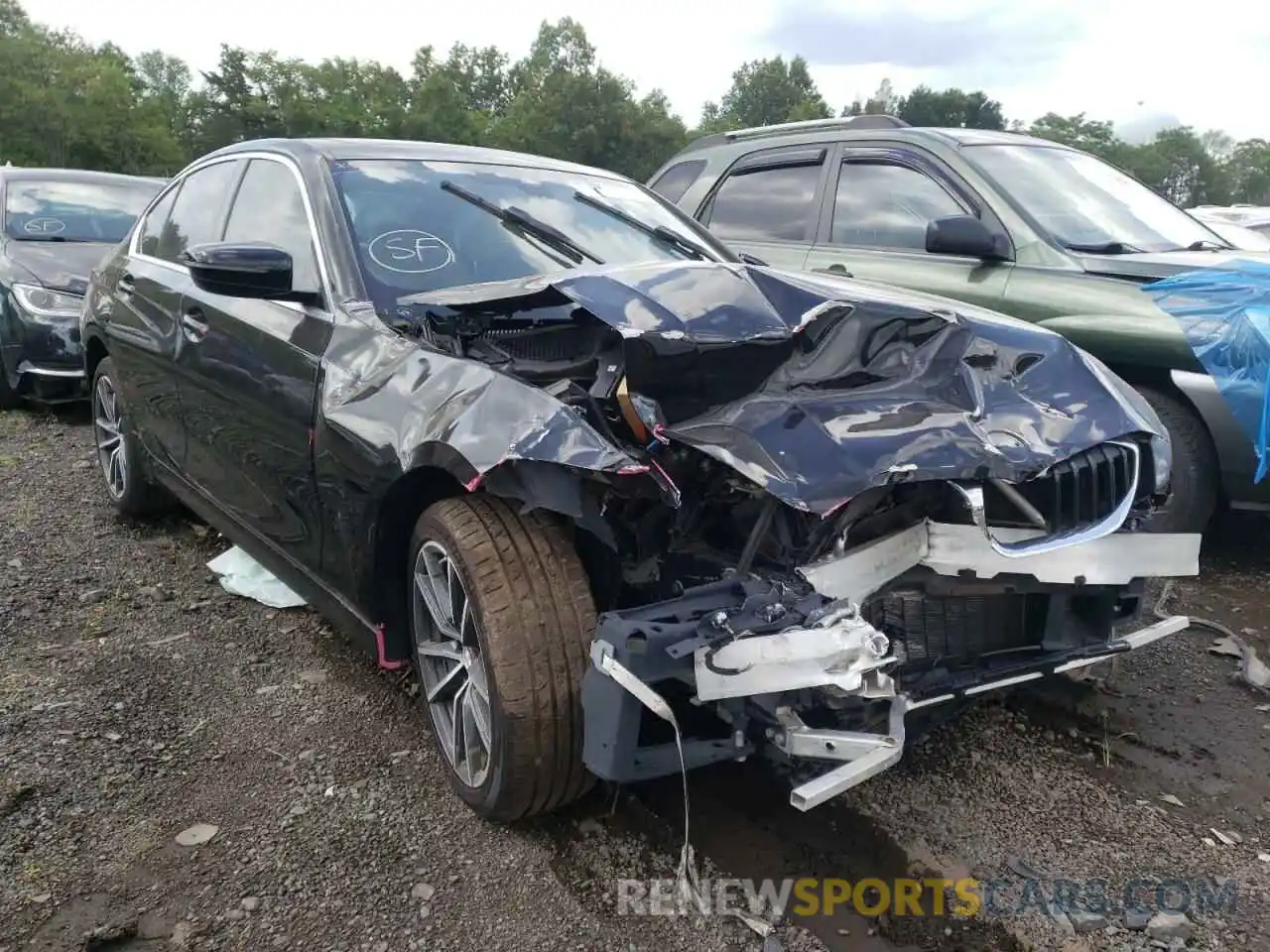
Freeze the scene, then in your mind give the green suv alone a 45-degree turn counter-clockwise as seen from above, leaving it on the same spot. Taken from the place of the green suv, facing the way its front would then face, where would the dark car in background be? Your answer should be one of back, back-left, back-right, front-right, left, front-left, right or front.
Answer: back

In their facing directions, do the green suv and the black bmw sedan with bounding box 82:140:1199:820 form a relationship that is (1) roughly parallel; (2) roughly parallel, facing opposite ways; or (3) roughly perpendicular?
roughly parallel

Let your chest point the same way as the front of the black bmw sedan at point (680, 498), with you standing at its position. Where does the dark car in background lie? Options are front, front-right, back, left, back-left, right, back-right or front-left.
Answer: back

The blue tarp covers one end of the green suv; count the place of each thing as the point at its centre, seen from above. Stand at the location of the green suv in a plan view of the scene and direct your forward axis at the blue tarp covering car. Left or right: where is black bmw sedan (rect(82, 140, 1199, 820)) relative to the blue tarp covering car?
right

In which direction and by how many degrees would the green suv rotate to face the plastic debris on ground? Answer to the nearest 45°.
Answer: approximately 90° to its right

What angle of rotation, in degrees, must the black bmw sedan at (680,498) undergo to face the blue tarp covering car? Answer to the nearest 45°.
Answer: approximately 90° to its left

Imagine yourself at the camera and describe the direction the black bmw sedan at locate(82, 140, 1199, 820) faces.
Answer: facing the viewer and to the right of the viewer

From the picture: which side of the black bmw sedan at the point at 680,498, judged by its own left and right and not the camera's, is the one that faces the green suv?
left

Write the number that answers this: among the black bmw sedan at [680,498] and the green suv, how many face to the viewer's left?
0

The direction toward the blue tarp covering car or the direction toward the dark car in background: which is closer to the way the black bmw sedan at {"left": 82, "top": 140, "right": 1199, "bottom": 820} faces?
the blue tarp covering car
